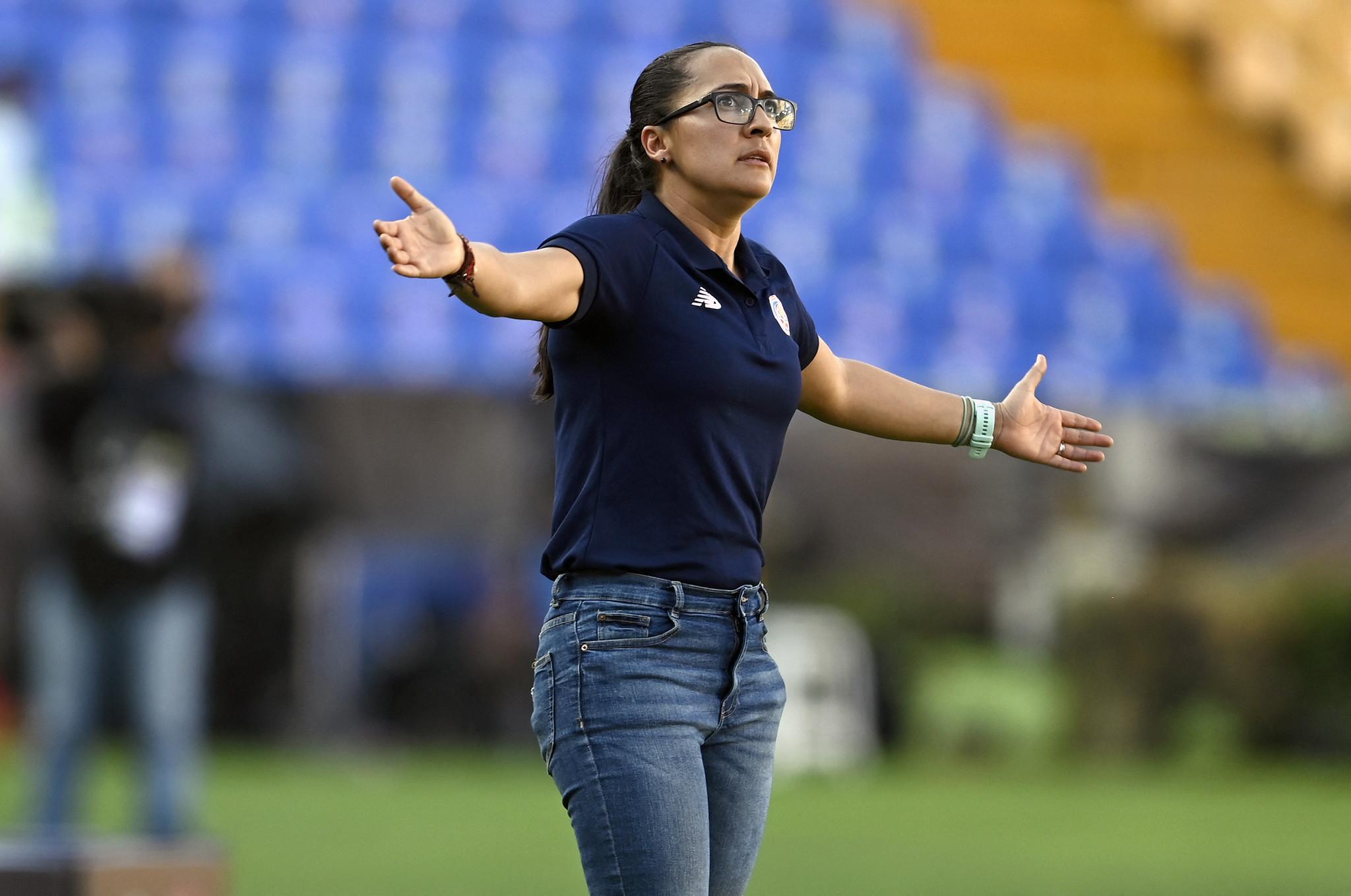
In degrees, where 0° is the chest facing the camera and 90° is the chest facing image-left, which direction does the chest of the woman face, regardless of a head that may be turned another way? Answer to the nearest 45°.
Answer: approximately 315°

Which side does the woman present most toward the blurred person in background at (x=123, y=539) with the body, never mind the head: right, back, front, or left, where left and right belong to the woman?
back

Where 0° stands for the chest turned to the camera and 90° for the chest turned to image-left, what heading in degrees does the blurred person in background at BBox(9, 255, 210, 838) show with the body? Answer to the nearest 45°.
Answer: approximately 0°

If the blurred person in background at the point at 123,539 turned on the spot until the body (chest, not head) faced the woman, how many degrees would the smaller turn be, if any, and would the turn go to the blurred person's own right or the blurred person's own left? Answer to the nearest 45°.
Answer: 0° — they already face them
